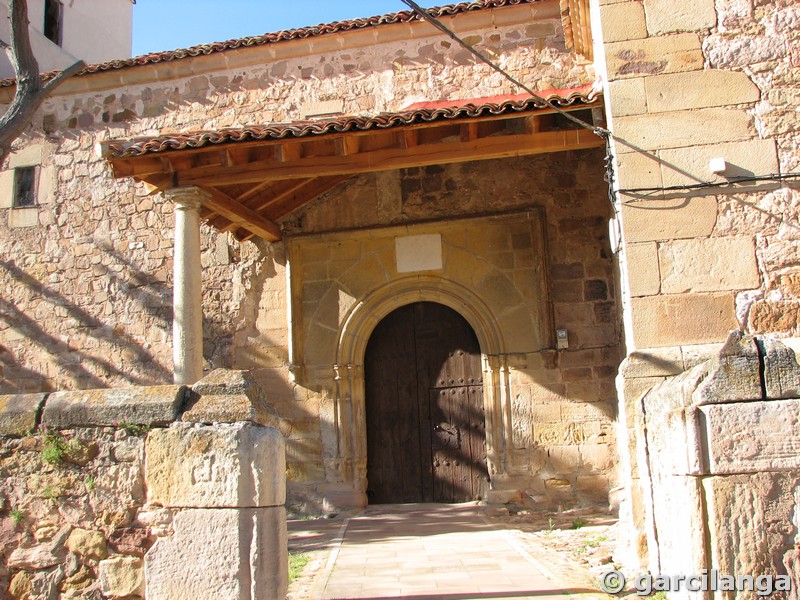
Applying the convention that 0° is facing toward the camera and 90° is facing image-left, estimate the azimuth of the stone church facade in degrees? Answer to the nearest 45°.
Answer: approximately 0°

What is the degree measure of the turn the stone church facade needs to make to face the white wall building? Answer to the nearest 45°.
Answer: approximately 135° to its right

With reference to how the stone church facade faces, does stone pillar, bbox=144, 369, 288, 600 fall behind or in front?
in front

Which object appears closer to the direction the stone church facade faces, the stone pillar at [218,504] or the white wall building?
the stone pillar
